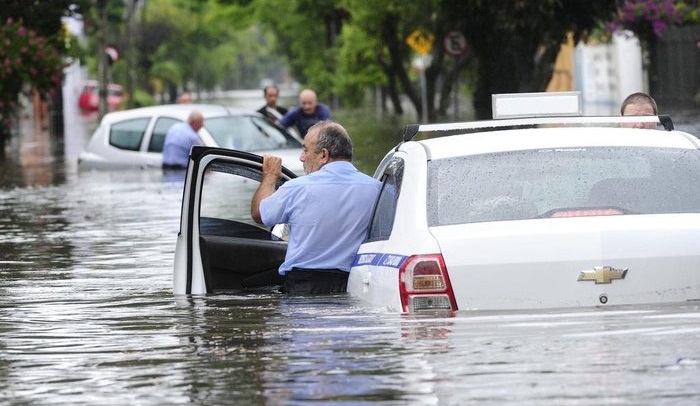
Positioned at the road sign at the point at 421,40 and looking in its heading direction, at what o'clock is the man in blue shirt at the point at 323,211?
The man in blue shirt is roughly at 12 o'clock from the road sign.

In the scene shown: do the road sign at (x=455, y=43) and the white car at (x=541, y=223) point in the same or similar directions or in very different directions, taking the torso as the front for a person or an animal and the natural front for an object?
very different directions

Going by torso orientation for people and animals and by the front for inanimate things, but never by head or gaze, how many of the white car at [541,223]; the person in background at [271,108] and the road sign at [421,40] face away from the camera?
1

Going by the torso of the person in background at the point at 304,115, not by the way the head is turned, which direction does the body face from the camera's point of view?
toward the camera

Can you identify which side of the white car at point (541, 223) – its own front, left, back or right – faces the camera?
back

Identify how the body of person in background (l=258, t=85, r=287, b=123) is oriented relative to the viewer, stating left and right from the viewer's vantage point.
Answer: facing the viewer

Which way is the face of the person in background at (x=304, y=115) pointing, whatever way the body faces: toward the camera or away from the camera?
toward the camera

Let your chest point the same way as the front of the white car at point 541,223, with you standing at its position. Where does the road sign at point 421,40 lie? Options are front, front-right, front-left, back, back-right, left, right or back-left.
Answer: front

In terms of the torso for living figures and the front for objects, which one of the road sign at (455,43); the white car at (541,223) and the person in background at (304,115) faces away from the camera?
the white car

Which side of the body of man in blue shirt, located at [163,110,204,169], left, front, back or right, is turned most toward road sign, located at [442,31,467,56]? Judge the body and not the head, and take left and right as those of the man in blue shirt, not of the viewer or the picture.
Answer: front

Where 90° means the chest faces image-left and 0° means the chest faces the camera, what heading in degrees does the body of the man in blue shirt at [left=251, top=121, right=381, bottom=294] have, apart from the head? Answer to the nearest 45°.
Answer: approximately 135°

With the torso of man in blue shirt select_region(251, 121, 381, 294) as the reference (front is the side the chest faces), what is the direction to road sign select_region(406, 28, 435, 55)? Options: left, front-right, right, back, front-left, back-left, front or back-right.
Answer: front-right

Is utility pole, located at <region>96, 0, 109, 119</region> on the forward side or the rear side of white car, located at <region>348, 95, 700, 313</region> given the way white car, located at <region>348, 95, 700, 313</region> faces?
on the forward side

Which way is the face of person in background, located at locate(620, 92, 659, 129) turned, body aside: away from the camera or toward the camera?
toward the camera
